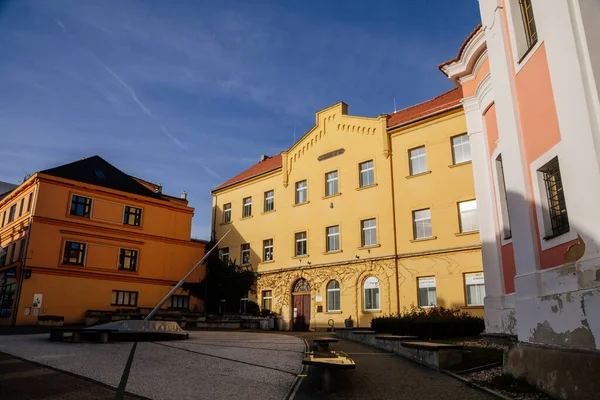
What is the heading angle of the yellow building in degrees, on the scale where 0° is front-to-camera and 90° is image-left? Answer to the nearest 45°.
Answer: approximately 45°

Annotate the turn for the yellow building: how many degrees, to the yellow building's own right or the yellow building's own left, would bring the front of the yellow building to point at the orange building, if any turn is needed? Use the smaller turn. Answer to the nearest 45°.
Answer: approximately 45° to the yellow building's own right
